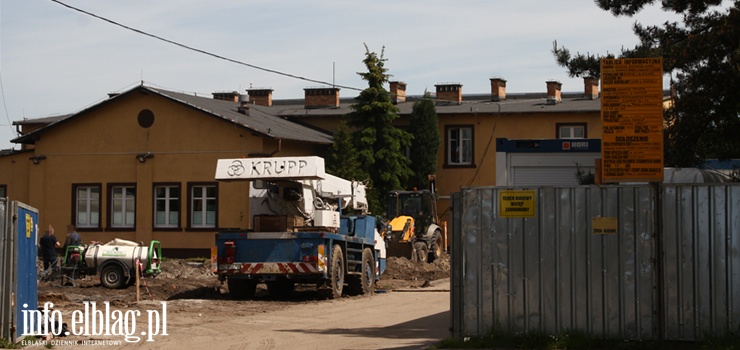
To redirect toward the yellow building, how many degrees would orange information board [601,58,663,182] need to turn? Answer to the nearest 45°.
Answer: approximately 135° to its right

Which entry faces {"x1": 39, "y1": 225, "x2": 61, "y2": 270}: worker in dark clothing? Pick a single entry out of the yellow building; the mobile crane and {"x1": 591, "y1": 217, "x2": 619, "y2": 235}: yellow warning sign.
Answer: the yellow building

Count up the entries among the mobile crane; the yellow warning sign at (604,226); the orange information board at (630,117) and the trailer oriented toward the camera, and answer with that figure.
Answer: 2

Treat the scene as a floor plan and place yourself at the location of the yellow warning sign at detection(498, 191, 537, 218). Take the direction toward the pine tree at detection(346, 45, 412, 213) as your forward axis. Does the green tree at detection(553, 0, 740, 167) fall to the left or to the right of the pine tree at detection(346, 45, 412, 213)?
right

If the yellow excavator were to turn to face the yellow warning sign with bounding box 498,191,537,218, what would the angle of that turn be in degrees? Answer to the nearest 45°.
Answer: approximately 45° to its left

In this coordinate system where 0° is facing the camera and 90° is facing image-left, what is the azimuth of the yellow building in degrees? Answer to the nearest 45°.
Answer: approximately 0°

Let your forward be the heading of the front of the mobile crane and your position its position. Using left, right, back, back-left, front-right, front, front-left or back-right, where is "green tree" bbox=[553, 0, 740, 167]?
right
